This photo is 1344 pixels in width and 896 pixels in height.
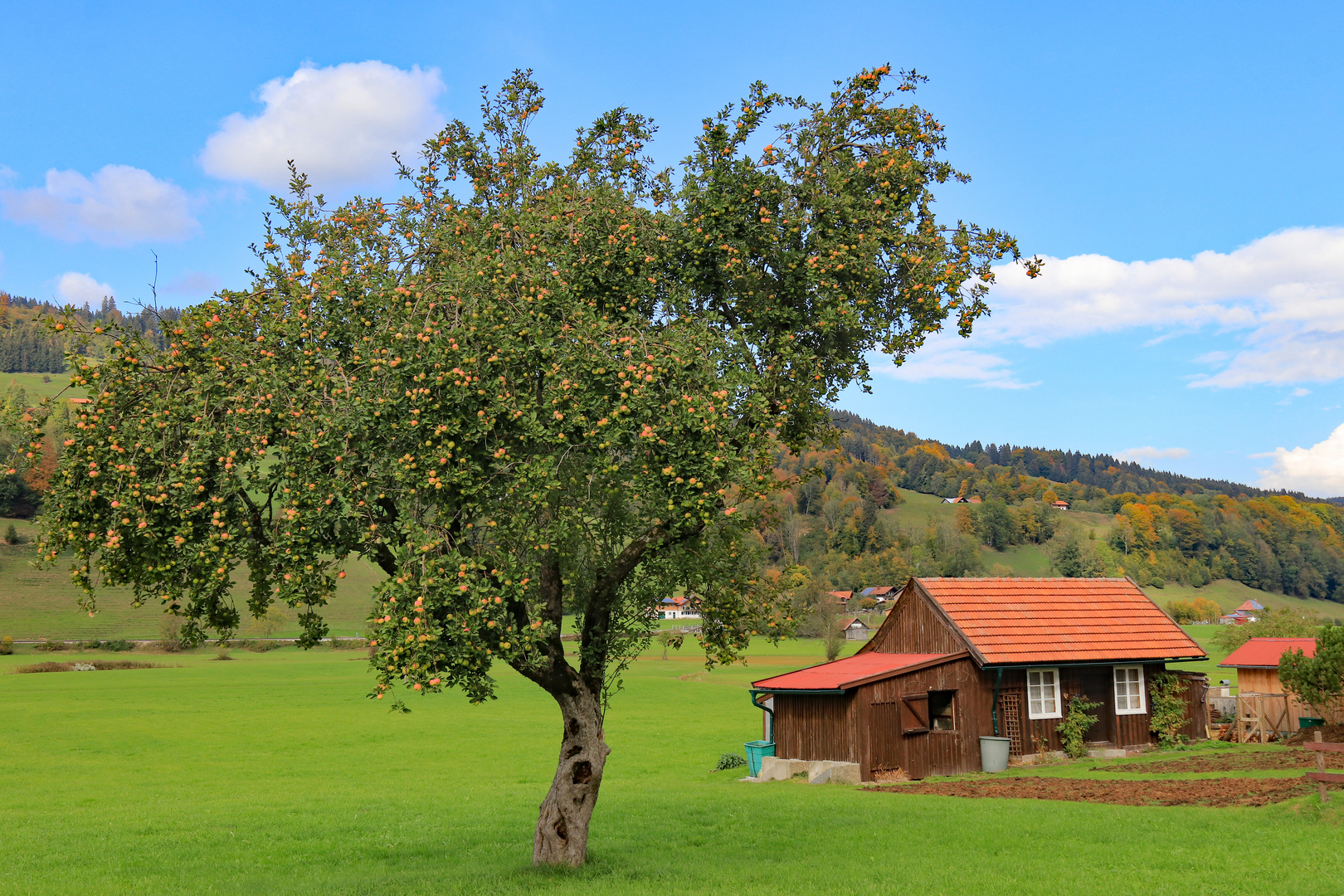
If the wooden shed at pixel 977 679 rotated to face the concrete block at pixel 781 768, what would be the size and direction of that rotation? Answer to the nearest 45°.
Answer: approximately 90° to its right

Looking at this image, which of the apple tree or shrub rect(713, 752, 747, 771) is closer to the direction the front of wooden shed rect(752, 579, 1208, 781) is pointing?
the apple tree

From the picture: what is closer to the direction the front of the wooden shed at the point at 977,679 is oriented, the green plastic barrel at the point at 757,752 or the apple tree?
the apple tree

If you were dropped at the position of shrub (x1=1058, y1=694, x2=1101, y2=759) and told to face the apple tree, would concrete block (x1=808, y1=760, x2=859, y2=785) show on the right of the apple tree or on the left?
right

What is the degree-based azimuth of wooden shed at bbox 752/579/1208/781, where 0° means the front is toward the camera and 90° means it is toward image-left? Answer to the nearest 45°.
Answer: approximately 315°

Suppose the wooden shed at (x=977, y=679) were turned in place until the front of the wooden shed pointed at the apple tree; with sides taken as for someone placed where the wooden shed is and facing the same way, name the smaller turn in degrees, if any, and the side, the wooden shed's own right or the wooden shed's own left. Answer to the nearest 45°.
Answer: approximately 45° to the wooden shed's own right
